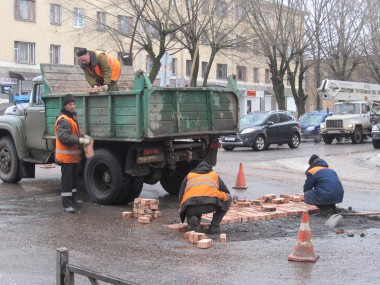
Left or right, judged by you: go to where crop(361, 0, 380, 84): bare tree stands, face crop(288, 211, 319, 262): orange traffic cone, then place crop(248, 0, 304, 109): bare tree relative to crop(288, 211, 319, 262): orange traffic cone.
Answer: right

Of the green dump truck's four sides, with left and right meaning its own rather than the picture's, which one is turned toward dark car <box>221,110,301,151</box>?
right

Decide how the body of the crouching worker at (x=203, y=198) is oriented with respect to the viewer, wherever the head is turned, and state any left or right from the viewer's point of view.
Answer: facing away from the viewer

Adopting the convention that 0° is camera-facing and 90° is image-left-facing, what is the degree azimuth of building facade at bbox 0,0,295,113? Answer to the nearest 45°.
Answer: approximately 315°

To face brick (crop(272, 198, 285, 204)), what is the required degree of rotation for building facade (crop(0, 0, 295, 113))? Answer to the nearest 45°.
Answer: approximately 45° to its right

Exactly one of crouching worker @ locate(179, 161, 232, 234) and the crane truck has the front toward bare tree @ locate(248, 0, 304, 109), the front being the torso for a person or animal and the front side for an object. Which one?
the crouching worker

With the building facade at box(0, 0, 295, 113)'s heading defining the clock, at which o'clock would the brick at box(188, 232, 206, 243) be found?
The brick is roughly at 1 o'clock from the building facade.

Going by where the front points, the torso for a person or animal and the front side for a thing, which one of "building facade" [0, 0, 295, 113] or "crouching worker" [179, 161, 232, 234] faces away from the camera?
the crouching worker

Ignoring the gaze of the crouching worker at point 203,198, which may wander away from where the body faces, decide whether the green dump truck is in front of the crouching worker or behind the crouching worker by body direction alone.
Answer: in front

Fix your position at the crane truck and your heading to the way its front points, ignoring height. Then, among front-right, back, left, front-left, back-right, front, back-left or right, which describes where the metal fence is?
front-left

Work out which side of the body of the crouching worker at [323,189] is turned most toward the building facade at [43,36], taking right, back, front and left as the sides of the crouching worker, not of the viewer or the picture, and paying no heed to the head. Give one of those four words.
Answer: front

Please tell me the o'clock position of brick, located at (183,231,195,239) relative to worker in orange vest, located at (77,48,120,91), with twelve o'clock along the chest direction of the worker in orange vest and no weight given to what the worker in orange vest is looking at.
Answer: The brick is roughly at 10 o'clock from the worker in orange vest.

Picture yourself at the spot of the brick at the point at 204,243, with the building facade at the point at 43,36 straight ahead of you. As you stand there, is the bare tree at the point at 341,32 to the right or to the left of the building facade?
right
